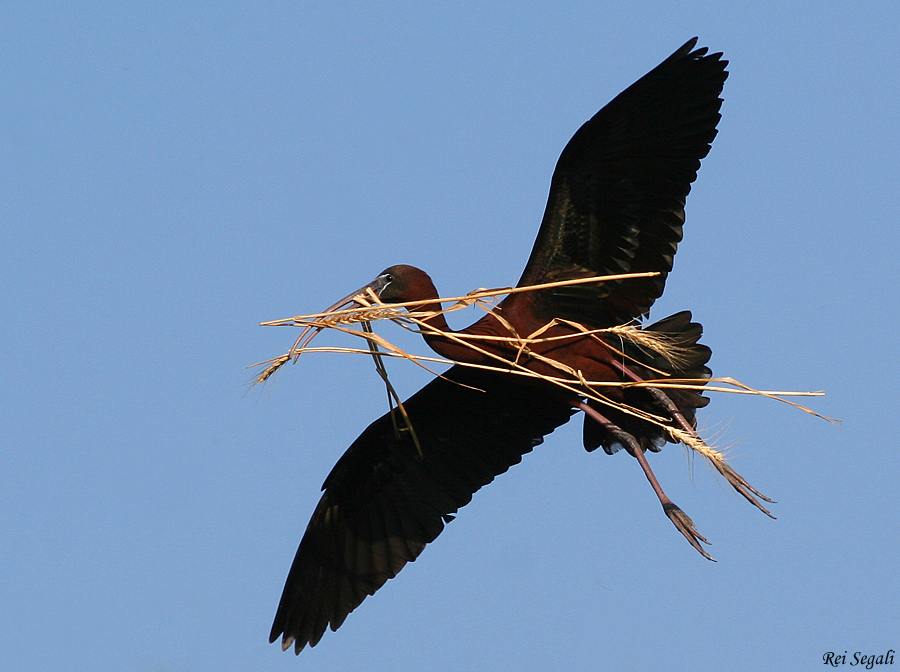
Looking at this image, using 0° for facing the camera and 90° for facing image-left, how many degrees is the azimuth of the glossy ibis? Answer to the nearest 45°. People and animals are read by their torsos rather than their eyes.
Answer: approximately 90°
